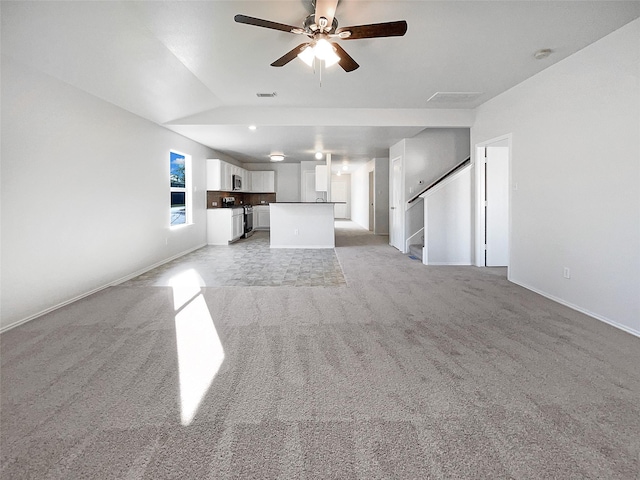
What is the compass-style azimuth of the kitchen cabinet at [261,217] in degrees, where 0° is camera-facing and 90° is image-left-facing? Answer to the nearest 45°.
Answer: approximately 0°

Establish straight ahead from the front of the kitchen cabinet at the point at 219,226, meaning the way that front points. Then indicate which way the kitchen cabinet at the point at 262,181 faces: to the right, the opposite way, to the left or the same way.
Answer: to the right

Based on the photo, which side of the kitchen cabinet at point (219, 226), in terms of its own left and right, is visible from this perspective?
right

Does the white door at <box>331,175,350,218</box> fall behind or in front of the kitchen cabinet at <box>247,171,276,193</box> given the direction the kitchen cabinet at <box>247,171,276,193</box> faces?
behind
